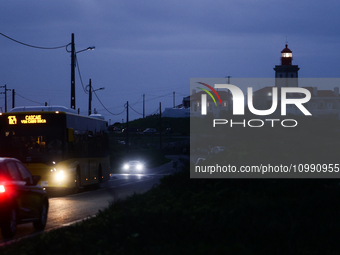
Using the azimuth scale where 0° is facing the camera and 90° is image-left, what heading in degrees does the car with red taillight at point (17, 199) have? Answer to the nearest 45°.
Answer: approximately 225°

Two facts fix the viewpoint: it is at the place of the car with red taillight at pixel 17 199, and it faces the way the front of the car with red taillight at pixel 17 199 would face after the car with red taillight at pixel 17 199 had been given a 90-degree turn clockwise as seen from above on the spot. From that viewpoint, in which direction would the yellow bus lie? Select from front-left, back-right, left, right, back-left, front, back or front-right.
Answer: back-left
